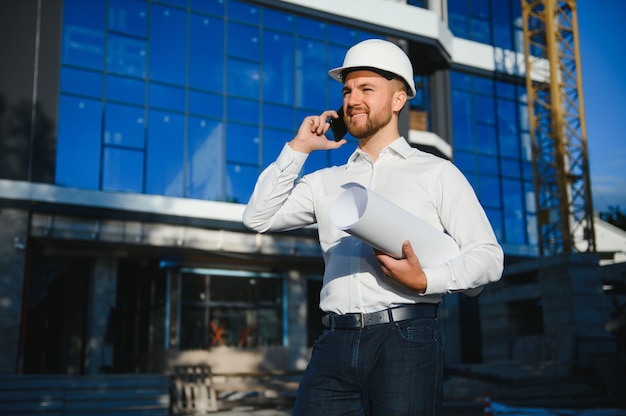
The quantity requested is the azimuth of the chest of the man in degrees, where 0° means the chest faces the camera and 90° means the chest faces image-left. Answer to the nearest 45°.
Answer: approximately 45°

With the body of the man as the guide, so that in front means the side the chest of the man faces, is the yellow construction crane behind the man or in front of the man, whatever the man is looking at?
behind
